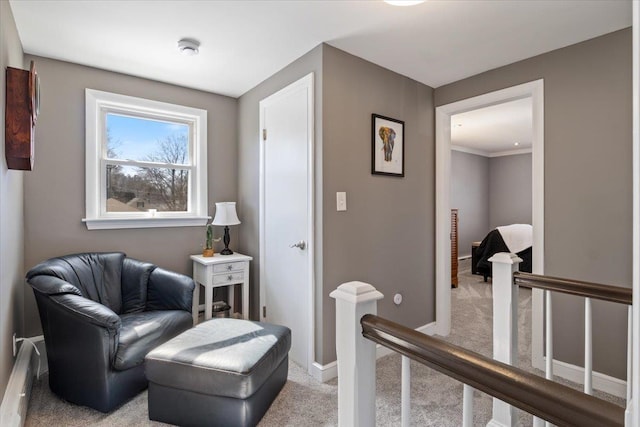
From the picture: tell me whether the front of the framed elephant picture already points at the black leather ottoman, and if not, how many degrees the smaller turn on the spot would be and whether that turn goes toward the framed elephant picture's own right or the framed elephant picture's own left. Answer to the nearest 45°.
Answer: approximately 90° to the framed elephant picture's own right

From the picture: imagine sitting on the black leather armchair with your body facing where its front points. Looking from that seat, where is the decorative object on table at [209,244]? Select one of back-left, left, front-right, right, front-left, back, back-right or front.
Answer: left

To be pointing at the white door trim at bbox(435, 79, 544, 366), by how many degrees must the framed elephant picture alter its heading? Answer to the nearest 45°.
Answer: approximately 45° to its left

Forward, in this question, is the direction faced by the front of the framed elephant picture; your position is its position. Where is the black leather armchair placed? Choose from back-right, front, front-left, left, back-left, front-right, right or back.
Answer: right

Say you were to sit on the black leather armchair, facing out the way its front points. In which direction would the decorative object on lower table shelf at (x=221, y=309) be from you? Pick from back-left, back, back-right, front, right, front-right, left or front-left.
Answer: left

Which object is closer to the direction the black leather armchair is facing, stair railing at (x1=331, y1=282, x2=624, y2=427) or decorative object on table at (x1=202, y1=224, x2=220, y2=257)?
the stair railing

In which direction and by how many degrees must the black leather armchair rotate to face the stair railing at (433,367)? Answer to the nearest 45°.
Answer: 0° — it already faces it

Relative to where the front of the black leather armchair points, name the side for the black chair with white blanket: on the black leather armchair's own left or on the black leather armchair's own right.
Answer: on the black leather armchair's own left

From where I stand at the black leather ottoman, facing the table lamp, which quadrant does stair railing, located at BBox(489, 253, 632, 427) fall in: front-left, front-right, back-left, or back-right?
back-right

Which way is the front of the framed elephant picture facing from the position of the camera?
facing the viewer and to the right of the viewer

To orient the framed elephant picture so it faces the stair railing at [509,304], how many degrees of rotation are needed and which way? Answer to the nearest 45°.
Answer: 0° — it already faces it

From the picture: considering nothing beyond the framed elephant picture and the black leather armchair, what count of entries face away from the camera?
0

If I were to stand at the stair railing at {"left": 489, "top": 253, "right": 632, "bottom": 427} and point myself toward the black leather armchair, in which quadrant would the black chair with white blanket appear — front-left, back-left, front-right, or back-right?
back-right

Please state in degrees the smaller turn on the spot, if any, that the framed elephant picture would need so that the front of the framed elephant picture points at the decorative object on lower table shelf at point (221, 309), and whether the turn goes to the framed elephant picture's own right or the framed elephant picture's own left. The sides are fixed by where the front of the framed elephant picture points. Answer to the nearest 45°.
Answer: approximately 135° to the framed elephant picture's own right

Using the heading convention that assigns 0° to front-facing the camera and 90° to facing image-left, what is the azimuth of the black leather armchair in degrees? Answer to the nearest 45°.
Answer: approximately 315°

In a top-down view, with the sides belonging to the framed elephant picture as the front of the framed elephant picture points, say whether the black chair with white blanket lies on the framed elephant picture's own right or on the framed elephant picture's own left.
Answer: on the framed elephant picture's own left

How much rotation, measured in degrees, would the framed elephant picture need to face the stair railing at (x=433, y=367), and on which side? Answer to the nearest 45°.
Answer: approximately 45° to its right
